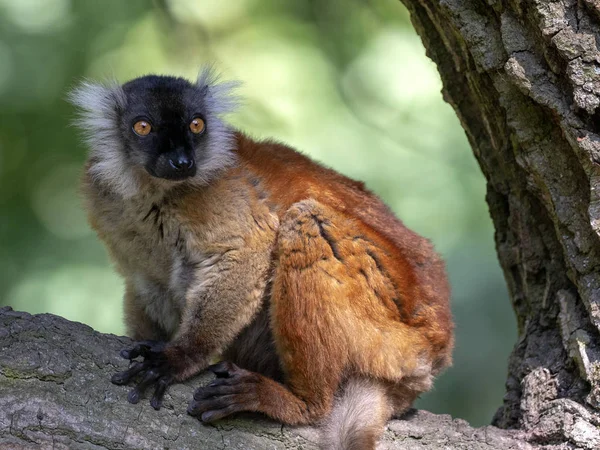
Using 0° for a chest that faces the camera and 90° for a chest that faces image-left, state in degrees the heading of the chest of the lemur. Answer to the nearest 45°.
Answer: approximately 45°
